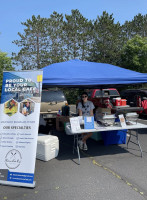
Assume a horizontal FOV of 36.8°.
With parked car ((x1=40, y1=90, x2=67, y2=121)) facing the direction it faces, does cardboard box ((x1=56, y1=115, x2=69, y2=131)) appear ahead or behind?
behind

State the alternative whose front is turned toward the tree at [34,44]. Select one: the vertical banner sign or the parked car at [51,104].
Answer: the parked car

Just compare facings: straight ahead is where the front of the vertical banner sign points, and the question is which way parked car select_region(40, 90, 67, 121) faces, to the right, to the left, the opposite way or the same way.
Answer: the opposite way

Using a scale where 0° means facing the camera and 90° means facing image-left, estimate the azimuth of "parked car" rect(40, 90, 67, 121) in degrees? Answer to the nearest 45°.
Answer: approximately 180°

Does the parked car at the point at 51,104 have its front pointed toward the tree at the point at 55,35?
yes

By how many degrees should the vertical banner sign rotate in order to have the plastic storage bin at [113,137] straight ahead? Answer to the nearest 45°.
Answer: approximately 135° to its left

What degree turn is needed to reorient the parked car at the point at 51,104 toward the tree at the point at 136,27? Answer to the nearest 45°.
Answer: approximately 45° to its right

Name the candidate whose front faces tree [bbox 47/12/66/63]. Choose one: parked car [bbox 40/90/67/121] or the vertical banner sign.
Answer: the parked car

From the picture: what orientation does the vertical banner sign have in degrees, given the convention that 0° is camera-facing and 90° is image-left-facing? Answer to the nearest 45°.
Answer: approximately 0°

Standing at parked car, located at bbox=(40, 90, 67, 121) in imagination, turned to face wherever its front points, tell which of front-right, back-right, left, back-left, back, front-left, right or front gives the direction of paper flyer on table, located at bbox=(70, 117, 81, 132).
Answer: back

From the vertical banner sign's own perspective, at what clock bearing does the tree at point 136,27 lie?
The tree is roughly at 7 o'clock from the vertical banner sign.

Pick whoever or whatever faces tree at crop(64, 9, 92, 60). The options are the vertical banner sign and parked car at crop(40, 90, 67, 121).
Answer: the parked car

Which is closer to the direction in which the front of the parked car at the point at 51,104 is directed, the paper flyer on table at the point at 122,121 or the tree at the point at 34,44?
the tree

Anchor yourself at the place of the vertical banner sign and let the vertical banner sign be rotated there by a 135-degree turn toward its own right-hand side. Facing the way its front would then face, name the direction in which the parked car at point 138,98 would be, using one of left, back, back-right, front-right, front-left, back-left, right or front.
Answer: right
